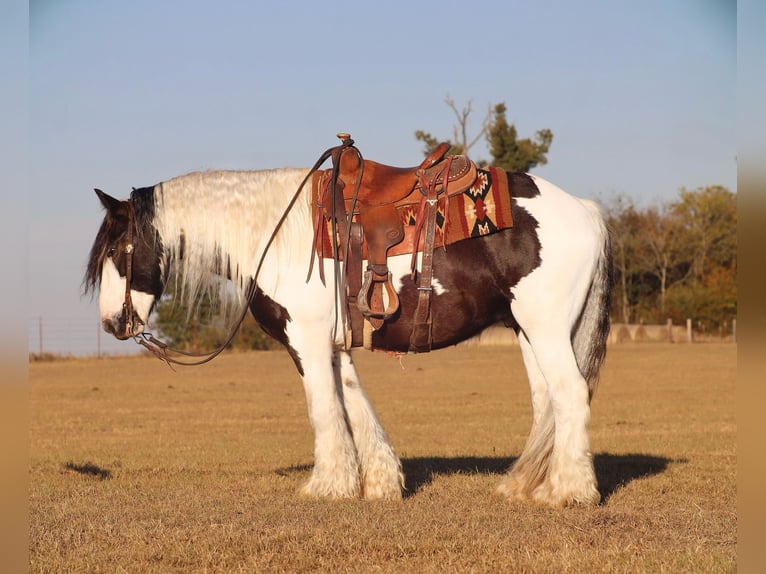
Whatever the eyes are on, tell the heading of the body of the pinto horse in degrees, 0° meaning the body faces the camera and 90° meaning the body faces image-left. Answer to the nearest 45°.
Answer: approximately 90°

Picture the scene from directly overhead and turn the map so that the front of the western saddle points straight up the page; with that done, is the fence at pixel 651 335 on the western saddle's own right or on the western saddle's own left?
on the western saddle's own right

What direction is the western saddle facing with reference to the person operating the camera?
facing to the left of the viewer

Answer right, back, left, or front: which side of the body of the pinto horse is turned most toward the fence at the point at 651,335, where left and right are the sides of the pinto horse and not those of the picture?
right
